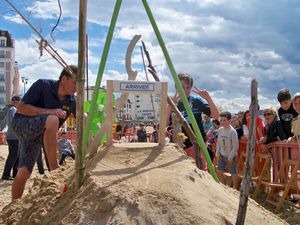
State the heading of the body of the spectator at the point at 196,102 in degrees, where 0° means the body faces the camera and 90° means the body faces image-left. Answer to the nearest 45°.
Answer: approximately 45°

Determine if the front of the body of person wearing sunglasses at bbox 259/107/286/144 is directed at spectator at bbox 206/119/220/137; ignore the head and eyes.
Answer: no

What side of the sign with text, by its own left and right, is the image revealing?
front

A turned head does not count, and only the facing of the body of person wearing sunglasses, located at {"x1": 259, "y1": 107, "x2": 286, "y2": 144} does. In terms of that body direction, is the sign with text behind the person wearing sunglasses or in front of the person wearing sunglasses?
in front

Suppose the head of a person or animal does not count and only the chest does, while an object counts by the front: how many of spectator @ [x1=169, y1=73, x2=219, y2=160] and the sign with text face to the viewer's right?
0

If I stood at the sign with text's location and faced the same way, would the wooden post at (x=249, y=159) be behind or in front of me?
in front

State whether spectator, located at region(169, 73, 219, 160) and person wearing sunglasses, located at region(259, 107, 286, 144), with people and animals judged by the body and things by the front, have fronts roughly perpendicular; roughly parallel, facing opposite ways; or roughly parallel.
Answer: roughly parallel

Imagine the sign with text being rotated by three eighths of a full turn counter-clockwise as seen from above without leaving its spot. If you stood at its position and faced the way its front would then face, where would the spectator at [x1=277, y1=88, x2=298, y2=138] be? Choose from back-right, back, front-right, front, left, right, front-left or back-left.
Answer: front

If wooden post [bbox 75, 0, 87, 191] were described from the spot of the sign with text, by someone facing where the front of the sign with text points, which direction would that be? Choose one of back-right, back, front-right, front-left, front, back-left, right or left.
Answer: front-right

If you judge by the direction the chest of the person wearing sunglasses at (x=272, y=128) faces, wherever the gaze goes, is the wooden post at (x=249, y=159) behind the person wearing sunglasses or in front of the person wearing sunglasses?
in front

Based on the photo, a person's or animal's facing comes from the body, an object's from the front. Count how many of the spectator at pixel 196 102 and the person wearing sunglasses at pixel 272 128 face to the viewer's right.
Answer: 0

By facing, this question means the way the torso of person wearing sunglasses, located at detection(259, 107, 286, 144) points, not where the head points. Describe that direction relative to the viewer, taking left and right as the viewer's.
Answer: facing the viewer and to the left of the viewer

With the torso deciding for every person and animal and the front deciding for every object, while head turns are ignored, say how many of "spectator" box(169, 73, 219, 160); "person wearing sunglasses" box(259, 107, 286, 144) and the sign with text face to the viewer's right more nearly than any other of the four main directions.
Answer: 0
